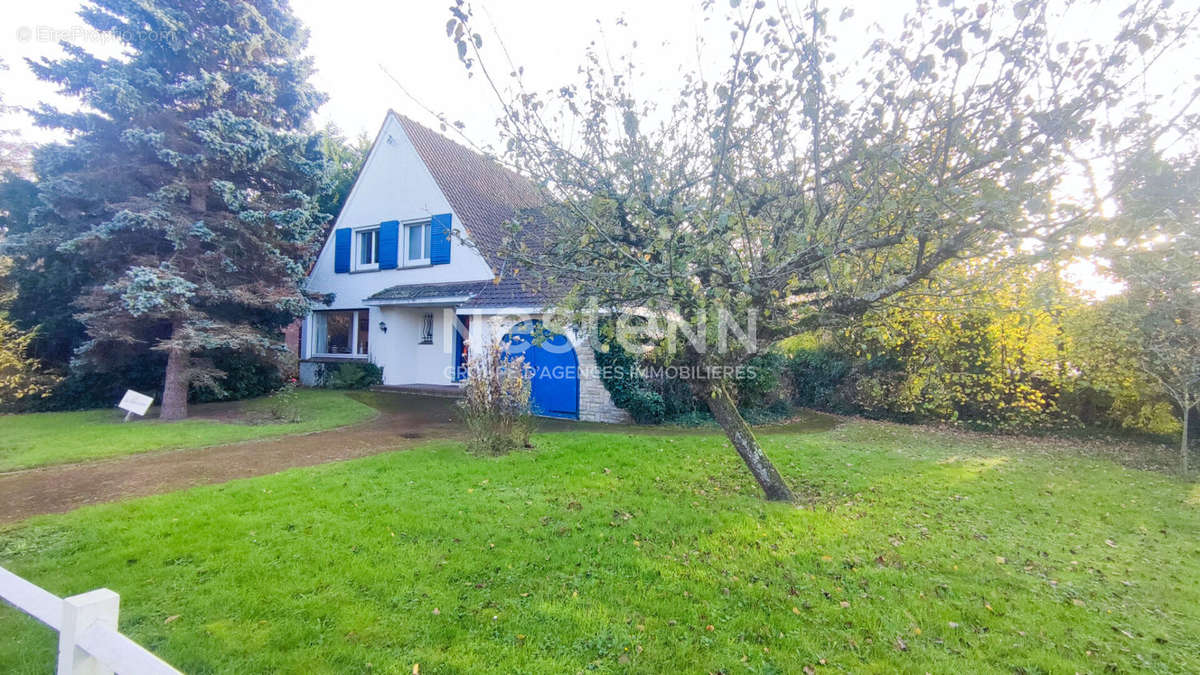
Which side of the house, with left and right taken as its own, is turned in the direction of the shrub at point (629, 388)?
left

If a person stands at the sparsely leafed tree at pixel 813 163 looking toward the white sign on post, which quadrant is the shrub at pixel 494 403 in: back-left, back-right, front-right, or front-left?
front-right

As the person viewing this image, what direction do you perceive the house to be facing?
facing the viewer and to the left of the viewer

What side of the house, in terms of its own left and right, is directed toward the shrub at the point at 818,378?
left

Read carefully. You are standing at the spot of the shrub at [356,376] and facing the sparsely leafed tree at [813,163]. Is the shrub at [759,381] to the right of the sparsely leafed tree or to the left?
left

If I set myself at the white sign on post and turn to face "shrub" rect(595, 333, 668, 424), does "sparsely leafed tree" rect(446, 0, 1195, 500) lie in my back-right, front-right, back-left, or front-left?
front-right

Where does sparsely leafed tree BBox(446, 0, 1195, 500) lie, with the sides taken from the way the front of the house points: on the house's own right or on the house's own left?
on the house's own left
